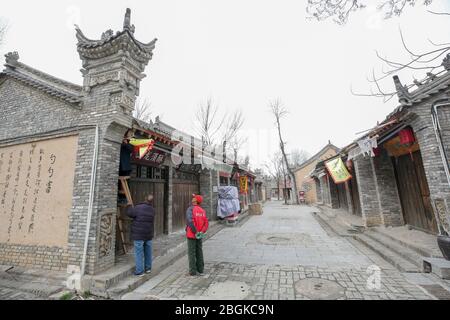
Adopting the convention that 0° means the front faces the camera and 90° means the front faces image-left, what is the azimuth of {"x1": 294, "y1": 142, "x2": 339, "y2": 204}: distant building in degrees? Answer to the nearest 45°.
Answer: approximately 45°

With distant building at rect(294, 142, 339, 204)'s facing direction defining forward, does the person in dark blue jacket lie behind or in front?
in front

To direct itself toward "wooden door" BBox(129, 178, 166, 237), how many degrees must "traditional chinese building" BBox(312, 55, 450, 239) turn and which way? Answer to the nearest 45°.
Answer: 0° — it already faces it

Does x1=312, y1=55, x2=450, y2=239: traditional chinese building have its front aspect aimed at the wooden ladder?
yes

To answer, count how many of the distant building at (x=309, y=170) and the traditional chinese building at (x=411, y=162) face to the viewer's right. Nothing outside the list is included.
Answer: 0

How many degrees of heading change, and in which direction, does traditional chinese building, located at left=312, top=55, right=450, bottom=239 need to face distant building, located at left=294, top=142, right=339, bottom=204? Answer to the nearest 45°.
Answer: approximately 135° to its right

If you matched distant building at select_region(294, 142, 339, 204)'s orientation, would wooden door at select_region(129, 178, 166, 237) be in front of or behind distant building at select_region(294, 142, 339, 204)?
in front

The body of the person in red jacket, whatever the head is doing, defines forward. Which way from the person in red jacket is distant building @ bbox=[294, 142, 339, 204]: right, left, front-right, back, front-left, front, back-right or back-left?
right

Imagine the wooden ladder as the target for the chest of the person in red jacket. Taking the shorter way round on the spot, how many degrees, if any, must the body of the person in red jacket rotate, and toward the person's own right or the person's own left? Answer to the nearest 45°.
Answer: approximately 45° to the person's own left

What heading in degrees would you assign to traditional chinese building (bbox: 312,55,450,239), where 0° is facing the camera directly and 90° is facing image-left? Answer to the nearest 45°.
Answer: approximately 45°

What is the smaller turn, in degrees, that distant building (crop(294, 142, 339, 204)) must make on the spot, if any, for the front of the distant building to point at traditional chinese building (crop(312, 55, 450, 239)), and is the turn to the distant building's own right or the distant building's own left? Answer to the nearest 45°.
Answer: approximately 45° to the distant building's own left

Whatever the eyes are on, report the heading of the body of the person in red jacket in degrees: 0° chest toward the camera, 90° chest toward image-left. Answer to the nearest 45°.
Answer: approximately 135°
